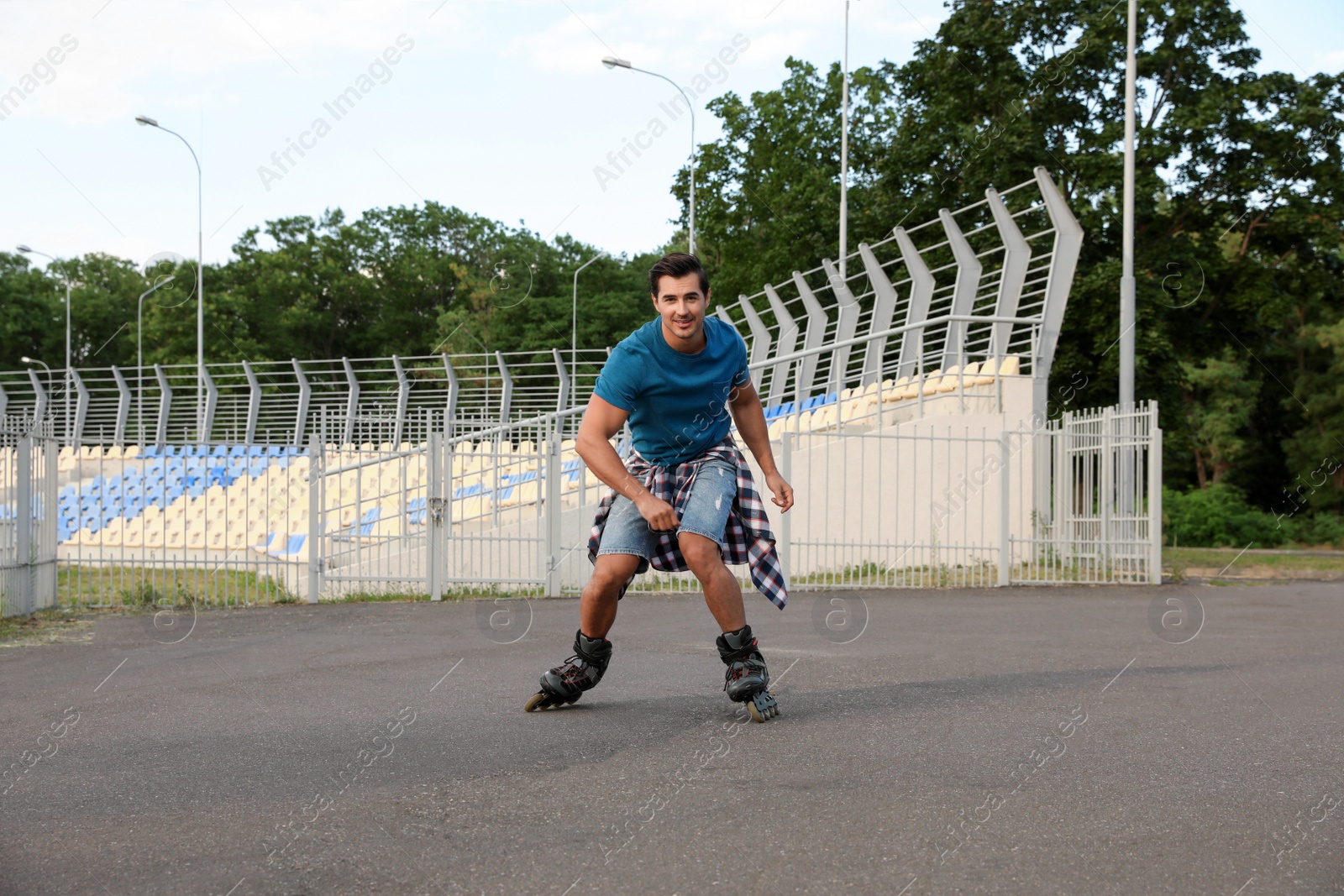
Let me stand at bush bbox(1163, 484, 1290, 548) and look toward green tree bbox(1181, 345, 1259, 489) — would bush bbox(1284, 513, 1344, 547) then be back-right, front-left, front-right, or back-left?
front-right

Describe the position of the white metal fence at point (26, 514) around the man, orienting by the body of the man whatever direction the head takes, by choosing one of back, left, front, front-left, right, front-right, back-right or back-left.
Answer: back-right

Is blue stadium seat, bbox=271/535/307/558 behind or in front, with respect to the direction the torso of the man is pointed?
behind

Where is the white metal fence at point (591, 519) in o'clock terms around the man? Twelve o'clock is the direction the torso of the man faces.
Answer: The white metal fence is roughly at 6 o'clock from the man.

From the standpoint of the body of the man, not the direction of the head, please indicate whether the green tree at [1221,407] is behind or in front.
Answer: behind

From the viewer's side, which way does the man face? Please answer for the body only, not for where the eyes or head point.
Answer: toward the camera

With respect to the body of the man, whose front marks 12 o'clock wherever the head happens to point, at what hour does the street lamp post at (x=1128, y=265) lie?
The street lamp post is roughly at 7 o'clock from the man.

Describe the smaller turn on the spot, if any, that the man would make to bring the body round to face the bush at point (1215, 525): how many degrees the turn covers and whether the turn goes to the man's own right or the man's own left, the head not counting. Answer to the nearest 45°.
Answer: approximately 135° to the man's own left

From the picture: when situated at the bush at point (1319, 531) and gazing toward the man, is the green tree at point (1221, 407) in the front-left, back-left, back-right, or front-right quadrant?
back-right

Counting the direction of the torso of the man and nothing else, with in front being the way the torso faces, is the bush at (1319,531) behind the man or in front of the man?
behind
